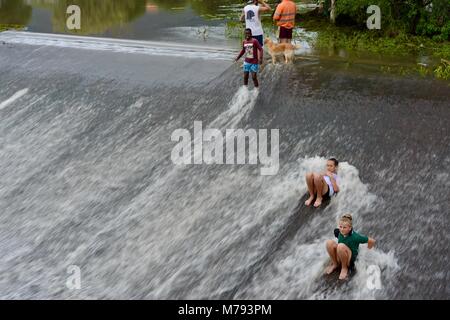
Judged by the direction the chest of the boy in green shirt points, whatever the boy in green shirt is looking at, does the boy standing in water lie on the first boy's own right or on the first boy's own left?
on the first boy's own right

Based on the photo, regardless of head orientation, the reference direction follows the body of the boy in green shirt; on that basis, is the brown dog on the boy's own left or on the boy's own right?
on the boy's own right

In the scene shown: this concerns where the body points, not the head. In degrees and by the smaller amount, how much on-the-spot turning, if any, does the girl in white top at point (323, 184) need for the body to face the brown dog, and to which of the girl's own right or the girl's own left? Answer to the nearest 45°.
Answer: approximately 135° to the girl's own right

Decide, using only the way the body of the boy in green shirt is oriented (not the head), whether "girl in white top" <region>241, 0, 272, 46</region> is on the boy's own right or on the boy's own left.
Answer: on the boy's own right

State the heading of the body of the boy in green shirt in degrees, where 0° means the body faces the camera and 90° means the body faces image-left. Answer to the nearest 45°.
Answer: approximately 45°

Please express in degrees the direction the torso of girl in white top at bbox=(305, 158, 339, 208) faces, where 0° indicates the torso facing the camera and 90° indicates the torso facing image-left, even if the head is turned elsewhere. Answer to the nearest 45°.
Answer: approximately 45°
